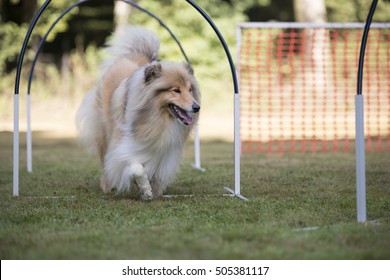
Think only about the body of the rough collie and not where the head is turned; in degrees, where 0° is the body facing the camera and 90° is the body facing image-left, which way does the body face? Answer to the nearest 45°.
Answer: approximately 315°

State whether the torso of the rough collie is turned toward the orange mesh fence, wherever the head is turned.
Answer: no
